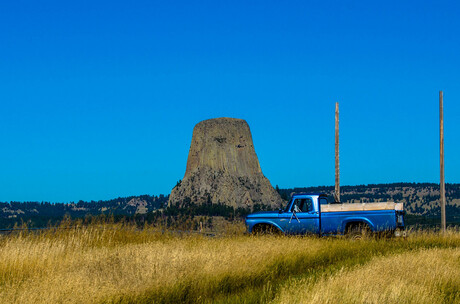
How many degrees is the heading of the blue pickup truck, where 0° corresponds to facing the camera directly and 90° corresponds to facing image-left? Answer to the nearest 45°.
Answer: approximately 90°
